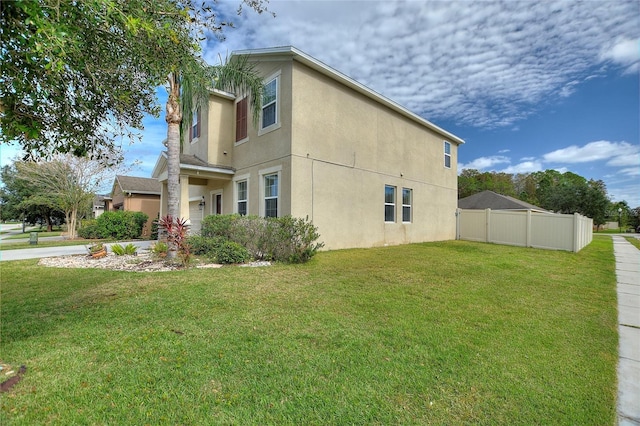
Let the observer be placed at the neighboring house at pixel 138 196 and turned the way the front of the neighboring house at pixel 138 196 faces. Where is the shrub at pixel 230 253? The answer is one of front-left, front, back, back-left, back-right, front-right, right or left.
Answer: left

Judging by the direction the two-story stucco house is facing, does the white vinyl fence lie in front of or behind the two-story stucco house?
behind

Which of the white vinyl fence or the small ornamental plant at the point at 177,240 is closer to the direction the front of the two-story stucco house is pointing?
the small ornamental plant

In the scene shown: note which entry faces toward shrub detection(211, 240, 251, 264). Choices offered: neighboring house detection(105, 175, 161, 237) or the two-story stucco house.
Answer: the two-story stucco house

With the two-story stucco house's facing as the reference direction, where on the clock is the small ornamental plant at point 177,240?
The small ornamental plant is roughly at 12 o'clock from the two-story stucco house.

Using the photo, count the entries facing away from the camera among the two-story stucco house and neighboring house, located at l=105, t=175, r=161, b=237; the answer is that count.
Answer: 0

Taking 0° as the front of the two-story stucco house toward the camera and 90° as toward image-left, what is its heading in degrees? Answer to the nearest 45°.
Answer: approximately 45°

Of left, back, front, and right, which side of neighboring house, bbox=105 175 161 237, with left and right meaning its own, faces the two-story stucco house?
left
